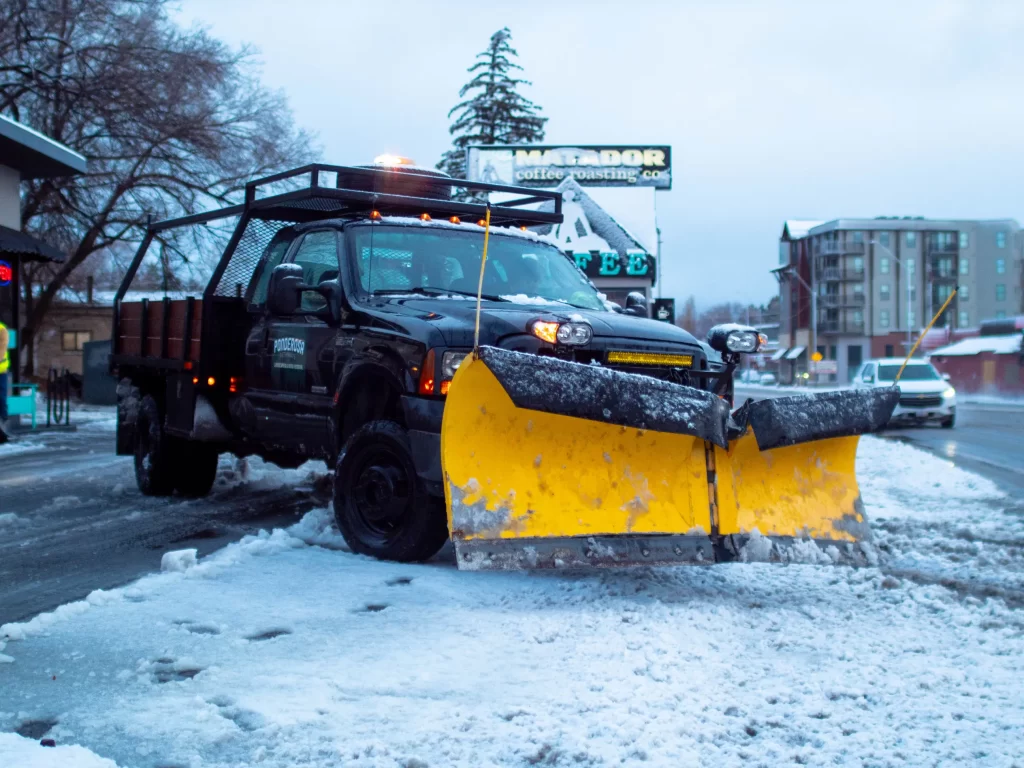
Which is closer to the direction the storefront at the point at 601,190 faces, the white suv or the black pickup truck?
the black pickup truck

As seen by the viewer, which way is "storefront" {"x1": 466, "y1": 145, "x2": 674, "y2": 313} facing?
toward the camera

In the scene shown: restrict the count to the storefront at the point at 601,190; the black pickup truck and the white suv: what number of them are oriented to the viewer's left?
0

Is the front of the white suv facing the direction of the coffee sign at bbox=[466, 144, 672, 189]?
no

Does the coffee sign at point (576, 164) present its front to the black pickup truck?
yes

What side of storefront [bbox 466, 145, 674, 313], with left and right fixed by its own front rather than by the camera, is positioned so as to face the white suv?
left

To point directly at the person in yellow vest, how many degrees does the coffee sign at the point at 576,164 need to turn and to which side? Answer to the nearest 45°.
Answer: approximately 45° to its right

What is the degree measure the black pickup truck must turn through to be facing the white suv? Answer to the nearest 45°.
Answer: approximately 90° to its left

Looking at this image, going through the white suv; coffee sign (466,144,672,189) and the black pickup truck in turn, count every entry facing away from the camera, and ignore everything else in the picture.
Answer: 0

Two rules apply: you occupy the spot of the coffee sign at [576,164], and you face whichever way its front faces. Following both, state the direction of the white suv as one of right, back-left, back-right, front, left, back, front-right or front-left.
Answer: left

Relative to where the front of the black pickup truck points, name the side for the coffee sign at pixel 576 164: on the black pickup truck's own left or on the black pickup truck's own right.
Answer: on the black pickup truck's own left

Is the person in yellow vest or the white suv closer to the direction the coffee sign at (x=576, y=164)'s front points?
the person in yellow vest

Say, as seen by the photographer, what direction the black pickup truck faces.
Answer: facing the viewer and to the right of the viewer

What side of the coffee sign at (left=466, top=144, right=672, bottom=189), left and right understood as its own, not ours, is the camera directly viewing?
front

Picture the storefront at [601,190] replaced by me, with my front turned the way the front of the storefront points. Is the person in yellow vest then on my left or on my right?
on my right

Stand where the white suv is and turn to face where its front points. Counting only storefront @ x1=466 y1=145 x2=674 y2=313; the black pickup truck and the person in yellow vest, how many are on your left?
0
